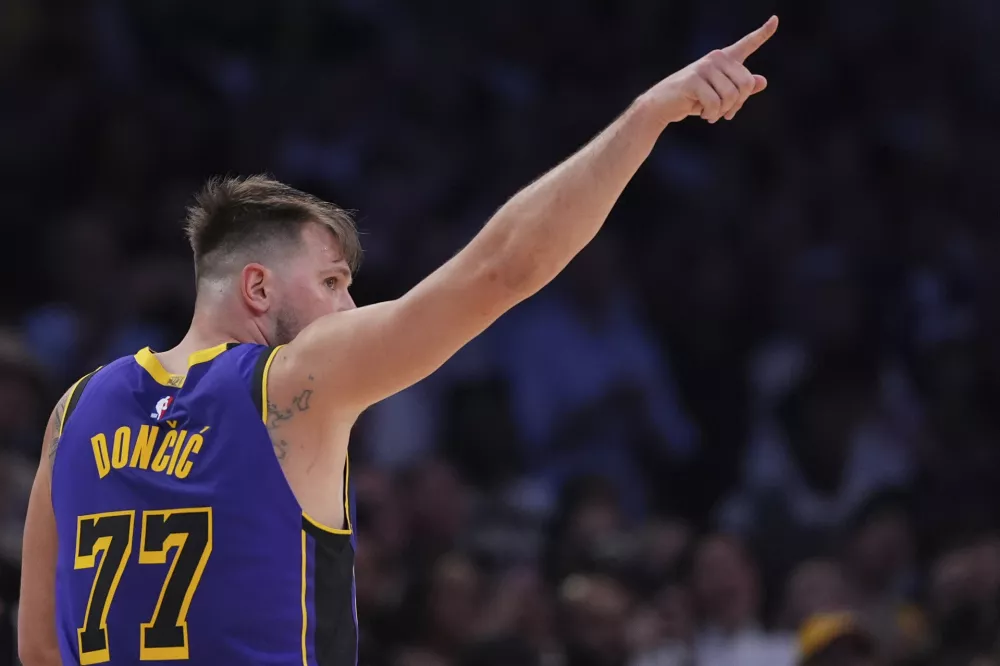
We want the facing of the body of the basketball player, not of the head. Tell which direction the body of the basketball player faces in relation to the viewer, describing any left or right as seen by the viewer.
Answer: facing away from the viewer and to the right of the viewer
